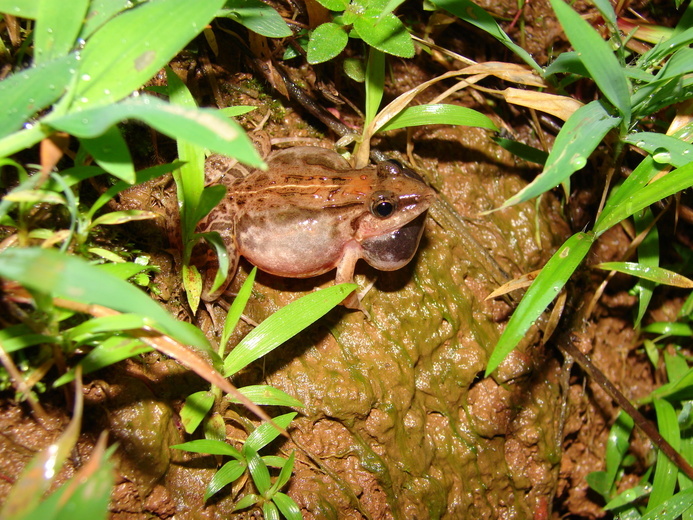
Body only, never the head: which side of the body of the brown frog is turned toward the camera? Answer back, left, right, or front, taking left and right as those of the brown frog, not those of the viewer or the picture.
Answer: right

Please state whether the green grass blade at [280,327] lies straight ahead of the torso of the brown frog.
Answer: no

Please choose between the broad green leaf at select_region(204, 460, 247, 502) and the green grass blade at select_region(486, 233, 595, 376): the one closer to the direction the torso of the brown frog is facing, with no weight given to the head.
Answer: the green grass blade

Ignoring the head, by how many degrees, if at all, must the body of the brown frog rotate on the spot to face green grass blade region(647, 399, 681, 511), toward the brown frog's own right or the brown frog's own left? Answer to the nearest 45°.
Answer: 0° — it already faces it

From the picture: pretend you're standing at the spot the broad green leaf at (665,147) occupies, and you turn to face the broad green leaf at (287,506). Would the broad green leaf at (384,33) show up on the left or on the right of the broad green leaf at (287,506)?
right

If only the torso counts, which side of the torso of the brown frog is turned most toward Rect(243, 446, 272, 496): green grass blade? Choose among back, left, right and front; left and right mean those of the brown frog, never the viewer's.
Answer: right

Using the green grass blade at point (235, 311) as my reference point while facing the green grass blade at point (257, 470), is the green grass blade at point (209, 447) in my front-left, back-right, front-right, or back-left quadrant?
front-right

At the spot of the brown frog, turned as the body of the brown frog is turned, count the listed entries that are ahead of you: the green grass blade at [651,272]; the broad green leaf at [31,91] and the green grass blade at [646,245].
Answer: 2

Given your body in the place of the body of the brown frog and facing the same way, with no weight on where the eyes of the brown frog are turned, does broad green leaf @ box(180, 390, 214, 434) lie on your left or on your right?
on your right

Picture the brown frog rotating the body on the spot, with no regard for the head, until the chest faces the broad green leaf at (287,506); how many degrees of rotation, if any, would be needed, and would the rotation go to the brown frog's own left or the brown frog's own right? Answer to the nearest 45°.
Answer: approximately 90° to the brown frog's own right

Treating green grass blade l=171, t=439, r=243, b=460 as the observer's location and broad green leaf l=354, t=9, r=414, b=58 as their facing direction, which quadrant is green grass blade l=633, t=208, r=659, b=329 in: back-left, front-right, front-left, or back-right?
front-right
